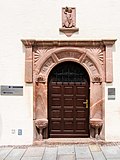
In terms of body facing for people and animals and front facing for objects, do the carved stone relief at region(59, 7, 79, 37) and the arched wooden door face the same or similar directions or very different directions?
same or similar directions

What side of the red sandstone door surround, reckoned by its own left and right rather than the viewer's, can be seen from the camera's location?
front

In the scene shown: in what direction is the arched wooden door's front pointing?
toward the camera
